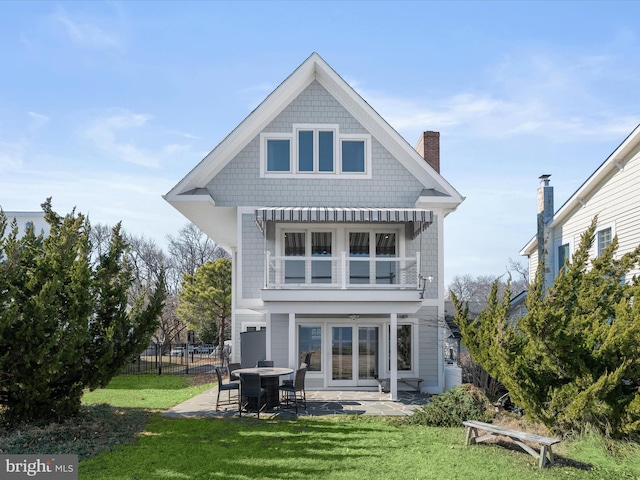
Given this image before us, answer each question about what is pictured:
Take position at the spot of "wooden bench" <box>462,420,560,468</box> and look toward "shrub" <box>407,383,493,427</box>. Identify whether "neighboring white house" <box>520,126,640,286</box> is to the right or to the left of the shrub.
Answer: right

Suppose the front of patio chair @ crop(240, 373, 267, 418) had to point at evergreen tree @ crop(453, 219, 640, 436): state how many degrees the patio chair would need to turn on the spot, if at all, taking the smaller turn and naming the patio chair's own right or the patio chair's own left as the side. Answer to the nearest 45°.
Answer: approximately 90° to the patio chair's own right

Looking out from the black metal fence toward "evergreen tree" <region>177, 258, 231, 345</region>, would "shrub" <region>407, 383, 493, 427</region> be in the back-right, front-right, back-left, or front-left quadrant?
back-right

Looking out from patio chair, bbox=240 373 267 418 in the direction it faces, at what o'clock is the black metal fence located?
The black metal fence is roughly at 10 o'clock from the patio chair.

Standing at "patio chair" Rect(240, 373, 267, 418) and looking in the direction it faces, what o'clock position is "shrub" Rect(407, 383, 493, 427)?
The shrub is roughly at 2 o'clock from the patio chair.

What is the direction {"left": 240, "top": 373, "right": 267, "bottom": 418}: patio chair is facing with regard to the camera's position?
facing away from the viewer and to the right of the viewer

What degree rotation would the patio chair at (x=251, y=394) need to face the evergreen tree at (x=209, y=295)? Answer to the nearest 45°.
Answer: approximately 45° to its left
